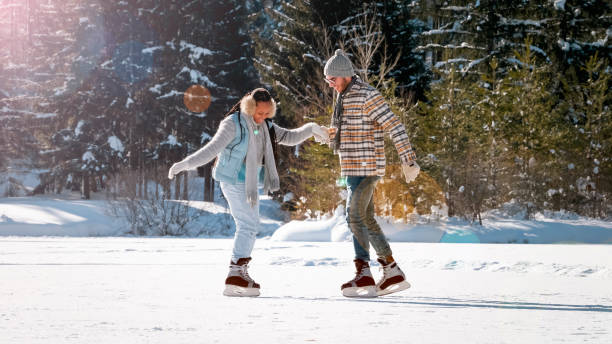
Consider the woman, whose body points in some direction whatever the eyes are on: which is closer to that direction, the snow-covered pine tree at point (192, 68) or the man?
the man

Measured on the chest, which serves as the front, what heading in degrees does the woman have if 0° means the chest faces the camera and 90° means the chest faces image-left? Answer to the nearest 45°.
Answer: approximately 315°

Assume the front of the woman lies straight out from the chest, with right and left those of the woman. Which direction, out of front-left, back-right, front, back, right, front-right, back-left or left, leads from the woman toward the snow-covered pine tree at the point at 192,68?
back-left

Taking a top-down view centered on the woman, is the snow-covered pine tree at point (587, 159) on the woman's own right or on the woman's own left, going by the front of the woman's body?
on the woman's own left

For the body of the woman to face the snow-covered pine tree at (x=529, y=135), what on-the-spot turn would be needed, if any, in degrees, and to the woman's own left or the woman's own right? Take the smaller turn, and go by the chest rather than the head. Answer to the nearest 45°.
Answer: approximately 90° to the woman's own left

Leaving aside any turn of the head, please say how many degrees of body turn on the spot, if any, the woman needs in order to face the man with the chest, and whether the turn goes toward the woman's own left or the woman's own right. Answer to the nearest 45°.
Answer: approximately 45° to the woman's own left
